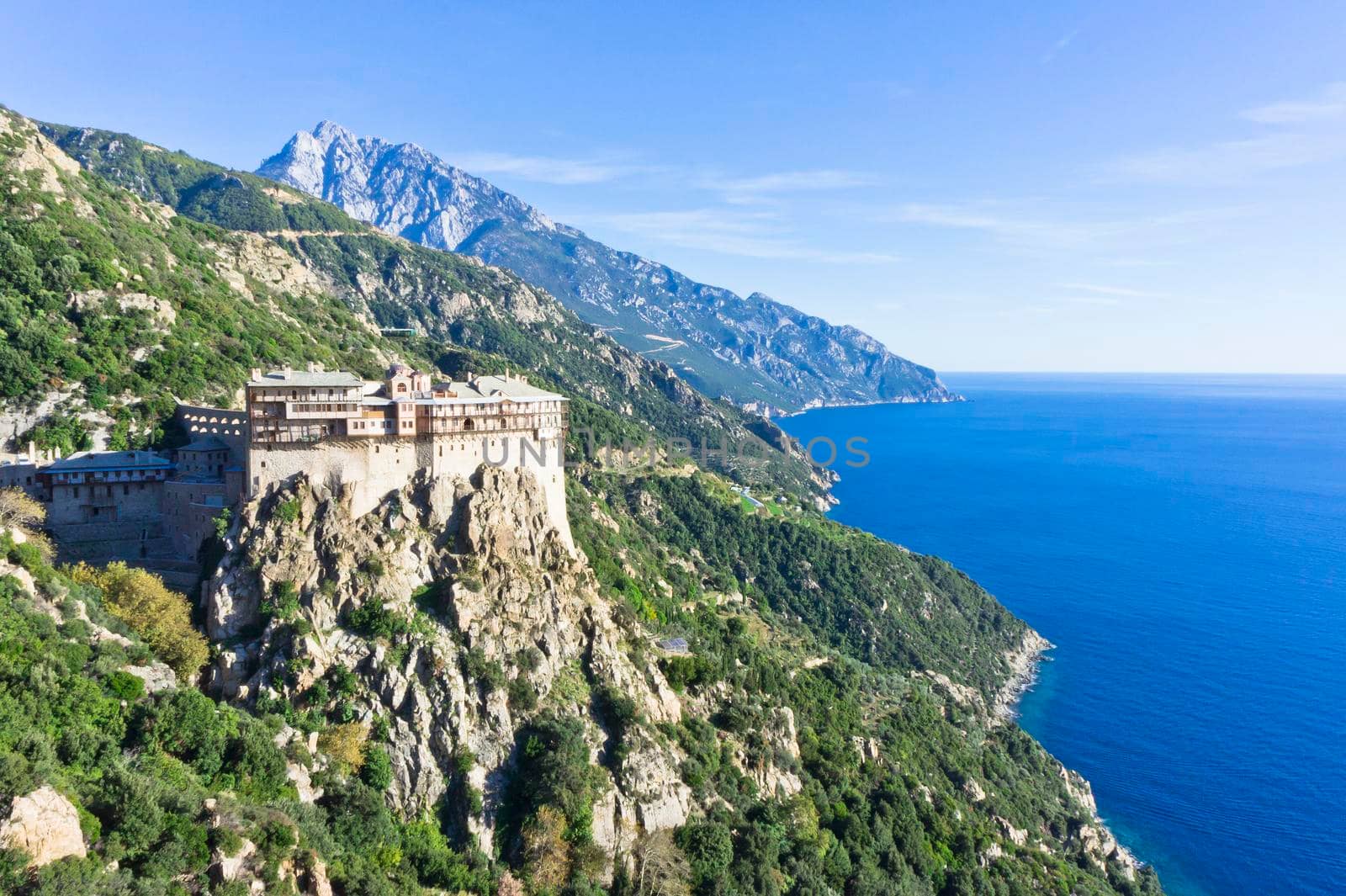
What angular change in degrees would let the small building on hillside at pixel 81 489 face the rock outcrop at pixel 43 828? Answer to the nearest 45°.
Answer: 0° — it already faces it

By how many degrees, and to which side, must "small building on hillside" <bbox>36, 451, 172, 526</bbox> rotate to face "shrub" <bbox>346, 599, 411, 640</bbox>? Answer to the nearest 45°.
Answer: approximately 45° to its left

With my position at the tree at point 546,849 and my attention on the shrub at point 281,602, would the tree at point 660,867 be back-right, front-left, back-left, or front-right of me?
back-right

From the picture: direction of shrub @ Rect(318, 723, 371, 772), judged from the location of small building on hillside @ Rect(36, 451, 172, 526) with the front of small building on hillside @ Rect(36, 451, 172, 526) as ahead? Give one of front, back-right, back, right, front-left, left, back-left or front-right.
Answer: front-left

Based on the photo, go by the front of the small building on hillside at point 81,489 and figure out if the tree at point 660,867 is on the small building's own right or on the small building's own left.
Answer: on the small building's own left

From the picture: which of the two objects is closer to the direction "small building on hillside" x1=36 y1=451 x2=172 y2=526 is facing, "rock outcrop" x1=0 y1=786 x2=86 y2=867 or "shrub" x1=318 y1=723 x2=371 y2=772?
the rock outcrop

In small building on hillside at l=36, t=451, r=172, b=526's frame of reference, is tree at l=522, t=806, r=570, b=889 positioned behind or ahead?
ahead

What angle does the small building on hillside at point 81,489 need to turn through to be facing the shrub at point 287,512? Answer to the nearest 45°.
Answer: approximately 45° to its left

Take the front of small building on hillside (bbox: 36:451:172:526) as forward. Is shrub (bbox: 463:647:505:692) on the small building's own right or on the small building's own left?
on the small building's own left

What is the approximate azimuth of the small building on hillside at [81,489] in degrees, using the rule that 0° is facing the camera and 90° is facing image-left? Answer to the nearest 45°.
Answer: approximately 0°
